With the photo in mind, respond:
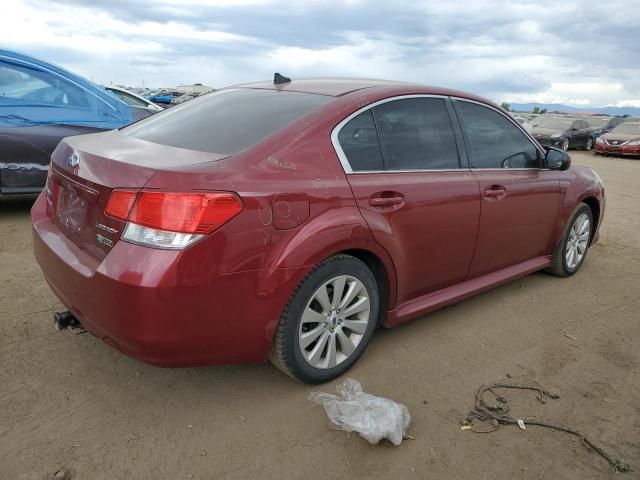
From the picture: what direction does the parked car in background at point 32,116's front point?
to the viewer's right

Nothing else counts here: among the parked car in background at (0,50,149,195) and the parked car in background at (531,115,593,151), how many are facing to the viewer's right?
1

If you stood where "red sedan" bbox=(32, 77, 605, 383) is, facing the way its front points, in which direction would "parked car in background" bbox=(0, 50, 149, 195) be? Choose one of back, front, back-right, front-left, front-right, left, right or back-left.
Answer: left

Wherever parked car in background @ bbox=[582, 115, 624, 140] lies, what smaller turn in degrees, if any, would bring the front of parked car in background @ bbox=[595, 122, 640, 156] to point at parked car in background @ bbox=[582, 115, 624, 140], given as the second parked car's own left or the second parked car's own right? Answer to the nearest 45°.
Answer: approximately 135° to the second parked car's own right

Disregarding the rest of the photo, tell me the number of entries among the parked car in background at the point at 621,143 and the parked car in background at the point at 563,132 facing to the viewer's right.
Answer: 0

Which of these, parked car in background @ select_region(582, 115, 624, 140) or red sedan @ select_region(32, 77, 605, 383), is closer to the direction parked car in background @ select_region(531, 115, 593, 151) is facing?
the red sedan

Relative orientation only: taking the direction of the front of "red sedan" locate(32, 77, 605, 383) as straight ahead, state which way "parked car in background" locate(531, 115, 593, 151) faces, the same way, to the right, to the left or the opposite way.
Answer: the opposite way

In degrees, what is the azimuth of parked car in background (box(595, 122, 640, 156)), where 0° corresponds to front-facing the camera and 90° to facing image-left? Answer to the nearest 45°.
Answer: approximately 45°

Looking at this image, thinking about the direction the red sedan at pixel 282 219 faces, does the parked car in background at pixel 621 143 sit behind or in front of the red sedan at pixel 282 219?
in front
